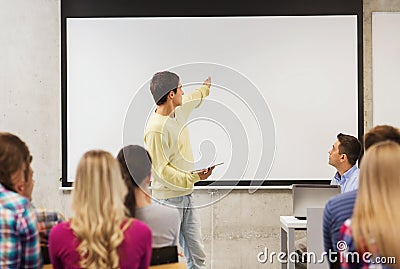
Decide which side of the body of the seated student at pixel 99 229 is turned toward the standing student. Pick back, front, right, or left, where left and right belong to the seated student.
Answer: front

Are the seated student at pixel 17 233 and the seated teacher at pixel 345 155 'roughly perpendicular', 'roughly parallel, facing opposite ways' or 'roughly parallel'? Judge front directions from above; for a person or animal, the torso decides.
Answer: roughly perpendicular

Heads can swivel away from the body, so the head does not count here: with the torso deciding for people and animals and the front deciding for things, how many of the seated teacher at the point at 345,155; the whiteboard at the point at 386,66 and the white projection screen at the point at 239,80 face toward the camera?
2

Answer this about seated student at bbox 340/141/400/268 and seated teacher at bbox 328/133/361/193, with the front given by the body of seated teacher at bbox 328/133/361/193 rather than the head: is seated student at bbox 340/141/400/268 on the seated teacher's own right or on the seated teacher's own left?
on the seated teacher's own left

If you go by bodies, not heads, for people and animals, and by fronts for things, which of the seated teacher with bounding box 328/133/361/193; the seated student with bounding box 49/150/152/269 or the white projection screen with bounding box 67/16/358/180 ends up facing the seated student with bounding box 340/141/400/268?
the white projection screen

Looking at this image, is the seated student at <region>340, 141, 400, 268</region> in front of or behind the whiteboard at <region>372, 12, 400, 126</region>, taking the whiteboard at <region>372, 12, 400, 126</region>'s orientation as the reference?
in front

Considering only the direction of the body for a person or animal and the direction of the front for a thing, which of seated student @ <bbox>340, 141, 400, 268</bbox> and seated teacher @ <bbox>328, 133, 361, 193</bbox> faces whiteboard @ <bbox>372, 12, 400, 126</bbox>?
seated student @ <bbox>340, 141, 400, 268</bbox>

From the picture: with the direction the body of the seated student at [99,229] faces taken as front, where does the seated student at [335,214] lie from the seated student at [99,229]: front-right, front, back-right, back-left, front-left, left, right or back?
right

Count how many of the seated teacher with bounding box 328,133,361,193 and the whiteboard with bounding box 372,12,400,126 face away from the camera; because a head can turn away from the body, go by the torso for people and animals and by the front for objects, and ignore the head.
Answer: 0

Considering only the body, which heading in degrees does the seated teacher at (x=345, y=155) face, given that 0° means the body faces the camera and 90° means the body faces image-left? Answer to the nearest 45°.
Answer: approximately 90°

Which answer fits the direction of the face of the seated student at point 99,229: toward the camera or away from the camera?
away from the camera

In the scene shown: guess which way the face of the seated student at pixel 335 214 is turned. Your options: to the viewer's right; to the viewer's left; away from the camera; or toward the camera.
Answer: away from the camera
